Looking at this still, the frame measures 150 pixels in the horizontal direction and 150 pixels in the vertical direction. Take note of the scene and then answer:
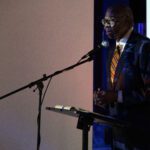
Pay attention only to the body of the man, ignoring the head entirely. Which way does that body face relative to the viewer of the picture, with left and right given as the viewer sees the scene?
facing the viewer and to the left of the viewer
